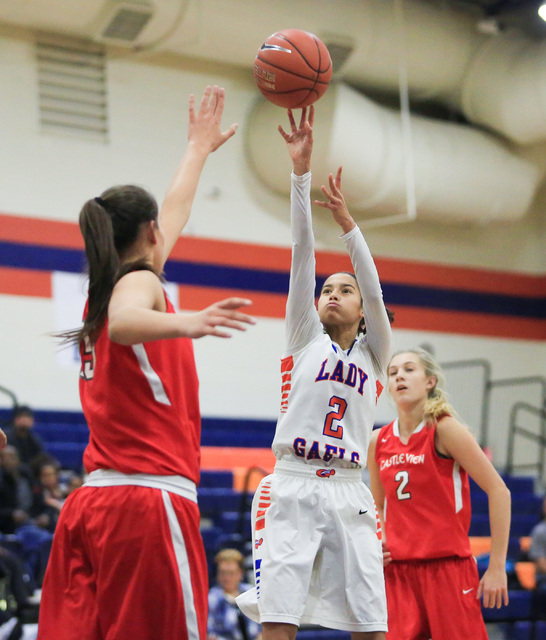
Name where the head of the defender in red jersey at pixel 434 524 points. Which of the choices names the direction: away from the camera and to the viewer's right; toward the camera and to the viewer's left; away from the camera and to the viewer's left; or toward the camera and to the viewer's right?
toward the camera and to the viewer's left

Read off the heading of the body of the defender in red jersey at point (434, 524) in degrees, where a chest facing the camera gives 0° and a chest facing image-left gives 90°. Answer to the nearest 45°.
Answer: approximately 45°

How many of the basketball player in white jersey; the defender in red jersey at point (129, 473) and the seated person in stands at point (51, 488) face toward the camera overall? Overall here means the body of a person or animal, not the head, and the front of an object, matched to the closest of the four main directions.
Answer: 2

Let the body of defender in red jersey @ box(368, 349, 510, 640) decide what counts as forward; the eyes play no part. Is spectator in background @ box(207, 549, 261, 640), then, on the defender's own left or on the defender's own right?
on the defender's own right

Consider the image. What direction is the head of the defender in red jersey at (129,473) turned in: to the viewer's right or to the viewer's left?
to the viewer's right

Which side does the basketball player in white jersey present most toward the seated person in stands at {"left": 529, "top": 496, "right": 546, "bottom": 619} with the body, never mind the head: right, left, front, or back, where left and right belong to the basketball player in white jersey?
back

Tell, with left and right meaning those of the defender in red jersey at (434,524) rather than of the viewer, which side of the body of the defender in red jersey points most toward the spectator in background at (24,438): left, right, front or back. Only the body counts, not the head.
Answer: right

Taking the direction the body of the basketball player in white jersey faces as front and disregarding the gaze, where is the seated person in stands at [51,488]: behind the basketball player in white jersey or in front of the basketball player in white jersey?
behind

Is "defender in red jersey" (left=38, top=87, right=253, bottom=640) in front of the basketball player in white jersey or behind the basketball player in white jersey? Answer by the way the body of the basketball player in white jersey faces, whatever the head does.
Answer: in front

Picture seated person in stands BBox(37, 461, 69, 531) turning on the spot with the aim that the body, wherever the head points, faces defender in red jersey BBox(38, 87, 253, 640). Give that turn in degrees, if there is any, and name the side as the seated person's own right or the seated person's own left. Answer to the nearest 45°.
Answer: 0° — they already face them

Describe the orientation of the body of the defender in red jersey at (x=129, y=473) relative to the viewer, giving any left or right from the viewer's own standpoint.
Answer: facing away from the viewer and to the right of the viewer
